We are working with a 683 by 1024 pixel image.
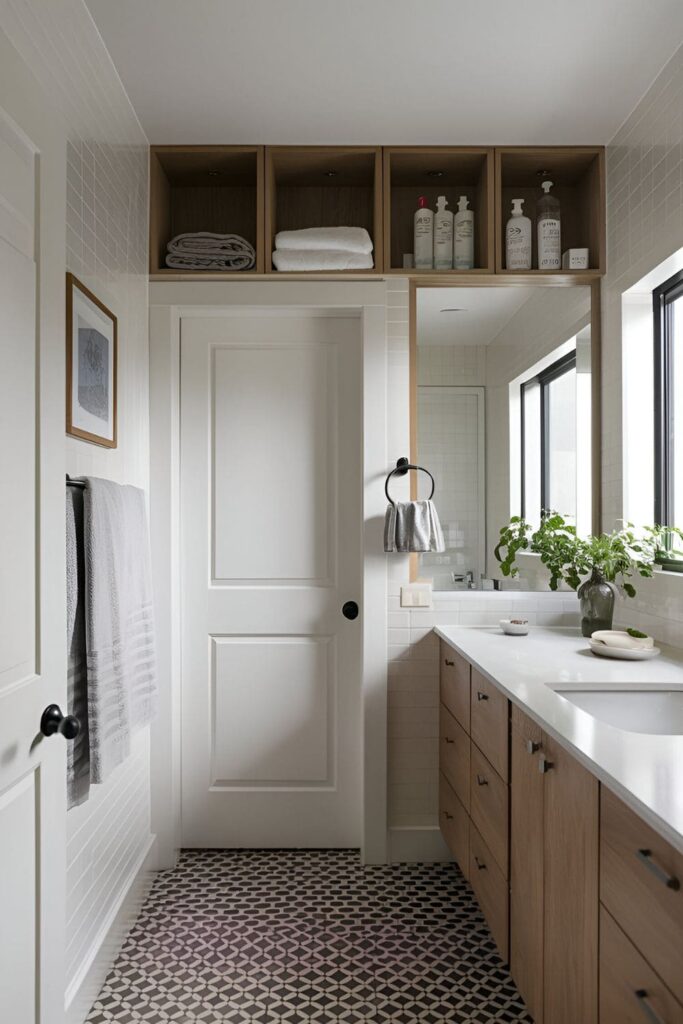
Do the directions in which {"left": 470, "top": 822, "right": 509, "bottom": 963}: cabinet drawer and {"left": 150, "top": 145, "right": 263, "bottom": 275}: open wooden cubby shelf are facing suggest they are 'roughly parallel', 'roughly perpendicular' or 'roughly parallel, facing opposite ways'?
roughly perpendicular

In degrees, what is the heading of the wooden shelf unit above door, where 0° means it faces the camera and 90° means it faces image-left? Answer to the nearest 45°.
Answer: approximately 0°

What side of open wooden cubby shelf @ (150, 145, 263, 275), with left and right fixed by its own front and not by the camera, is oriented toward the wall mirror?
left

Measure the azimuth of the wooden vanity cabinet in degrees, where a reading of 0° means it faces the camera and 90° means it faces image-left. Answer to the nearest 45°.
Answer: approximately 90°

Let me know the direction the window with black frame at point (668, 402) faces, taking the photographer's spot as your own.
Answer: facing to the left of the viewer

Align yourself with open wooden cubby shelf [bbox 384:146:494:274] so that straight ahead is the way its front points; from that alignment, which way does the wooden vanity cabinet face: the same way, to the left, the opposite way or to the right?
to the right

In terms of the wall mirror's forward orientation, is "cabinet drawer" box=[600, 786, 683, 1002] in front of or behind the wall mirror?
in front
